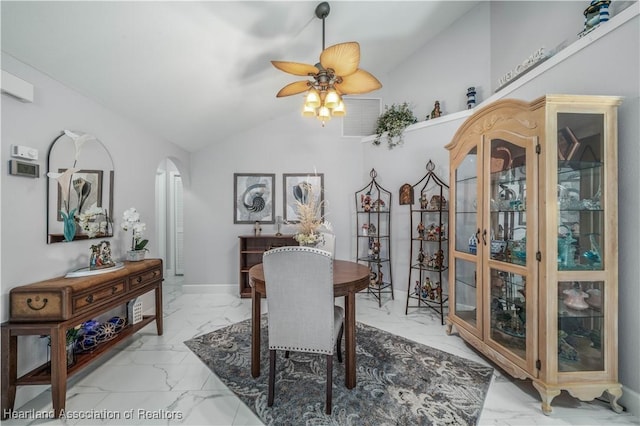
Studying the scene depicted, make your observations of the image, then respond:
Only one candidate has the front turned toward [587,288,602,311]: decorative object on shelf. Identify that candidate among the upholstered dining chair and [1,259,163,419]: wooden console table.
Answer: the wooden console table

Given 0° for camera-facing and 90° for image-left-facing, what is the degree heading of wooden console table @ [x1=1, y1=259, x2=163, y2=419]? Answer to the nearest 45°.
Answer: approximately 315°

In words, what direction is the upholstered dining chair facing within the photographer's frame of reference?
facing away from the viewer

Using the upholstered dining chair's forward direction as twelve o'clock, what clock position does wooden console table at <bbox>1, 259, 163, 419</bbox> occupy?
The wooden console table is roughly at 9 o'clock from the upholstered dining chair.

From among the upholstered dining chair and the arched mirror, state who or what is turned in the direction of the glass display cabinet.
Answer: the arched mirror

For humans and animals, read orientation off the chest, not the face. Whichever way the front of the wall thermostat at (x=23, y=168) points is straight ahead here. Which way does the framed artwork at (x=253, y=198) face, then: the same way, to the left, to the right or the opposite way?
to the right

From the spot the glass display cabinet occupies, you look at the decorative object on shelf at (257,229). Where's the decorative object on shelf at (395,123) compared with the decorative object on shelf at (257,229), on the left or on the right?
right

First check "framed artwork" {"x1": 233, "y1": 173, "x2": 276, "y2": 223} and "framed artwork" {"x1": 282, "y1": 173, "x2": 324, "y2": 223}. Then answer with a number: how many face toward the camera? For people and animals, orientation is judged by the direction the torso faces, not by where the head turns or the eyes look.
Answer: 2

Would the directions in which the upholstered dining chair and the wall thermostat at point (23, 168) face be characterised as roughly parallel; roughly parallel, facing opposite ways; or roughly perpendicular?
roughly perpendicular

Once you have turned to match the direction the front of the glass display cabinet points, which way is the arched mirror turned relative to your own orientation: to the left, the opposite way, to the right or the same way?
the opposite way

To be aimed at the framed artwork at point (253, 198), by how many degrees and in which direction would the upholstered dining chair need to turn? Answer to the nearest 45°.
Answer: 0° — it already faces it

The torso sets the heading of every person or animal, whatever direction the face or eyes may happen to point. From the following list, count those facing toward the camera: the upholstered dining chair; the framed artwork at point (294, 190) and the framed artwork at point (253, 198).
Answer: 2

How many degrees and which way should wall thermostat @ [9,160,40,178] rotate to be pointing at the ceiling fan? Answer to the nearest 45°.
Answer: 0° — it already faces it

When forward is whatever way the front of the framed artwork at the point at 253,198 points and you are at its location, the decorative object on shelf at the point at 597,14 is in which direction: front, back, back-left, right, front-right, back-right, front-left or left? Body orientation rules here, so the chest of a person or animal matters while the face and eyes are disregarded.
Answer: front-left

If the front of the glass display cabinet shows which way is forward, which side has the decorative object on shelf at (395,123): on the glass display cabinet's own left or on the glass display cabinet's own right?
on the glass display cabinet's own right

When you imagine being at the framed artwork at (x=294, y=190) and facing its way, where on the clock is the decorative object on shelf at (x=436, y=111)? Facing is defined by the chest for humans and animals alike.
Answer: The decorative object on shelf is roughly at 10 o'clock from the framed artwork.
